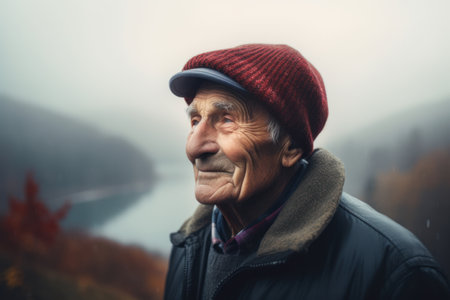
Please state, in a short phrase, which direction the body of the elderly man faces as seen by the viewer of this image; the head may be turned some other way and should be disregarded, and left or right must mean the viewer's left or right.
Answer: facing the viewer and to the left of the viewer
